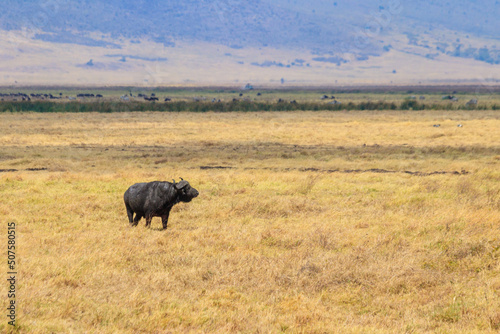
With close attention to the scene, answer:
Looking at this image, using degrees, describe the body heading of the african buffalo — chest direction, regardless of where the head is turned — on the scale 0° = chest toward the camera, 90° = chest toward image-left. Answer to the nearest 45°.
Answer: approximately 270°
